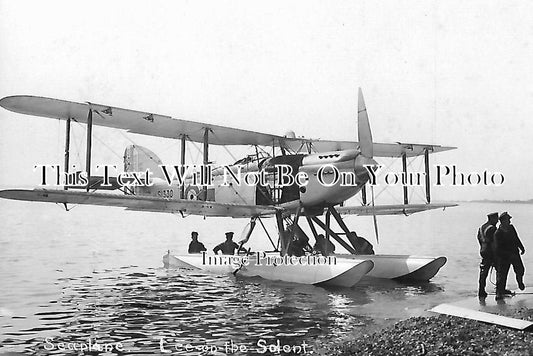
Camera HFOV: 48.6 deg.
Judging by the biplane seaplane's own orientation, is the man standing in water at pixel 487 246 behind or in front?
in front

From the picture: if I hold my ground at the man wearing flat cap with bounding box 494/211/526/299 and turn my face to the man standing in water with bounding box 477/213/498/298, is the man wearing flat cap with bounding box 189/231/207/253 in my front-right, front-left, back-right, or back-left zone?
front-right

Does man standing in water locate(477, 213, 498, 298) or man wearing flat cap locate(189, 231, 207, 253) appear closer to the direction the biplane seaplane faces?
the man standing in water

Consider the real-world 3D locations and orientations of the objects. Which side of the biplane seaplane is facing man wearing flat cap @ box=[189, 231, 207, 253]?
back

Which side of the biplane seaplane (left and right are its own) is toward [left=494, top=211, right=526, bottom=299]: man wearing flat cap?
front

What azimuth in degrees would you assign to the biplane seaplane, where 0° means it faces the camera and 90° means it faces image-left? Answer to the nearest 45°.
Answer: approximately 315°
